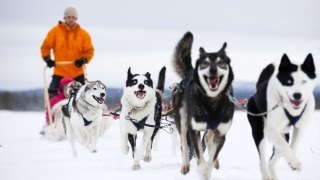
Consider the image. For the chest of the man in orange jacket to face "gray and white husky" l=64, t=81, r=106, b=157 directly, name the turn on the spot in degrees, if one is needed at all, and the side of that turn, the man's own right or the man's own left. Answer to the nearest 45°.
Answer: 0° — they already face it

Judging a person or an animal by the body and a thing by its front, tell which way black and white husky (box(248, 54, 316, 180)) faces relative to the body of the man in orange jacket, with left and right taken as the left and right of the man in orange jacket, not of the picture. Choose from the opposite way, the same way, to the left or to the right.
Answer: the same way

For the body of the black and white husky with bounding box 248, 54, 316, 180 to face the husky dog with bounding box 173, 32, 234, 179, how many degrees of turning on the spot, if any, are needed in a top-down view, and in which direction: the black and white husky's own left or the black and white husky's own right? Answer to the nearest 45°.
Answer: approximately 135° to the black and white husky's own right

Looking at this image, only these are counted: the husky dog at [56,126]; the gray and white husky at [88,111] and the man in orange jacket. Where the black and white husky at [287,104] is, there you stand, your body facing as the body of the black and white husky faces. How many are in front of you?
0

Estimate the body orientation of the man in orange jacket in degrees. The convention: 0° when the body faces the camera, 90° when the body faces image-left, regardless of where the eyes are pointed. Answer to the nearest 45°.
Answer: approximately 0°

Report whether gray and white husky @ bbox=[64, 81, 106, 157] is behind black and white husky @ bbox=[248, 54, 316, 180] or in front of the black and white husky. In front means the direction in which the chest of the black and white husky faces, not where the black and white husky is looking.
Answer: behind

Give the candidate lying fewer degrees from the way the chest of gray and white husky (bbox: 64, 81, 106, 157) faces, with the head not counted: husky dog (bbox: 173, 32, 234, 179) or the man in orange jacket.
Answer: the husky dog

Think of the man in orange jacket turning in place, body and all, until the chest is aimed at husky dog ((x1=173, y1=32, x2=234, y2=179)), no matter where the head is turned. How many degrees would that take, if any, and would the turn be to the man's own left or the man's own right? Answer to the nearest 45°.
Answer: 0° — they already face it

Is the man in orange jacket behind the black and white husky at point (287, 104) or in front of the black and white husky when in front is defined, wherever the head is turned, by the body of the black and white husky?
behind

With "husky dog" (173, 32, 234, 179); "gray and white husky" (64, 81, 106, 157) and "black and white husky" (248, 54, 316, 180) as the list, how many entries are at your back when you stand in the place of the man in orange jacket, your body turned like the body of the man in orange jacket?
0

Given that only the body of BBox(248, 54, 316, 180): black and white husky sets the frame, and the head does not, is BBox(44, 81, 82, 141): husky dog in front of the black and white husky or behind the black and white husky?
behind

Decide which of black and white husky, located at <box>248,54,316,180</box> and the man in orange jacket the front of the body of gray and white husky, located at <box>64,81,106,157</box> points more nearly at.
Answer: the black and white husky

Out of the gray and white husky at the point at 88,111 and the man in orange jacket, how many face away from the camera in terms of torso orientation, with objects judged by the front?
0

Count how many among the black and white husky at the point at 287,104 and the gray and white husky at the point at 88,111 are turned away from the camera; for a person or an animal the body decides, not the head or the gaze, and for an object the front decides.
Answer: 0
